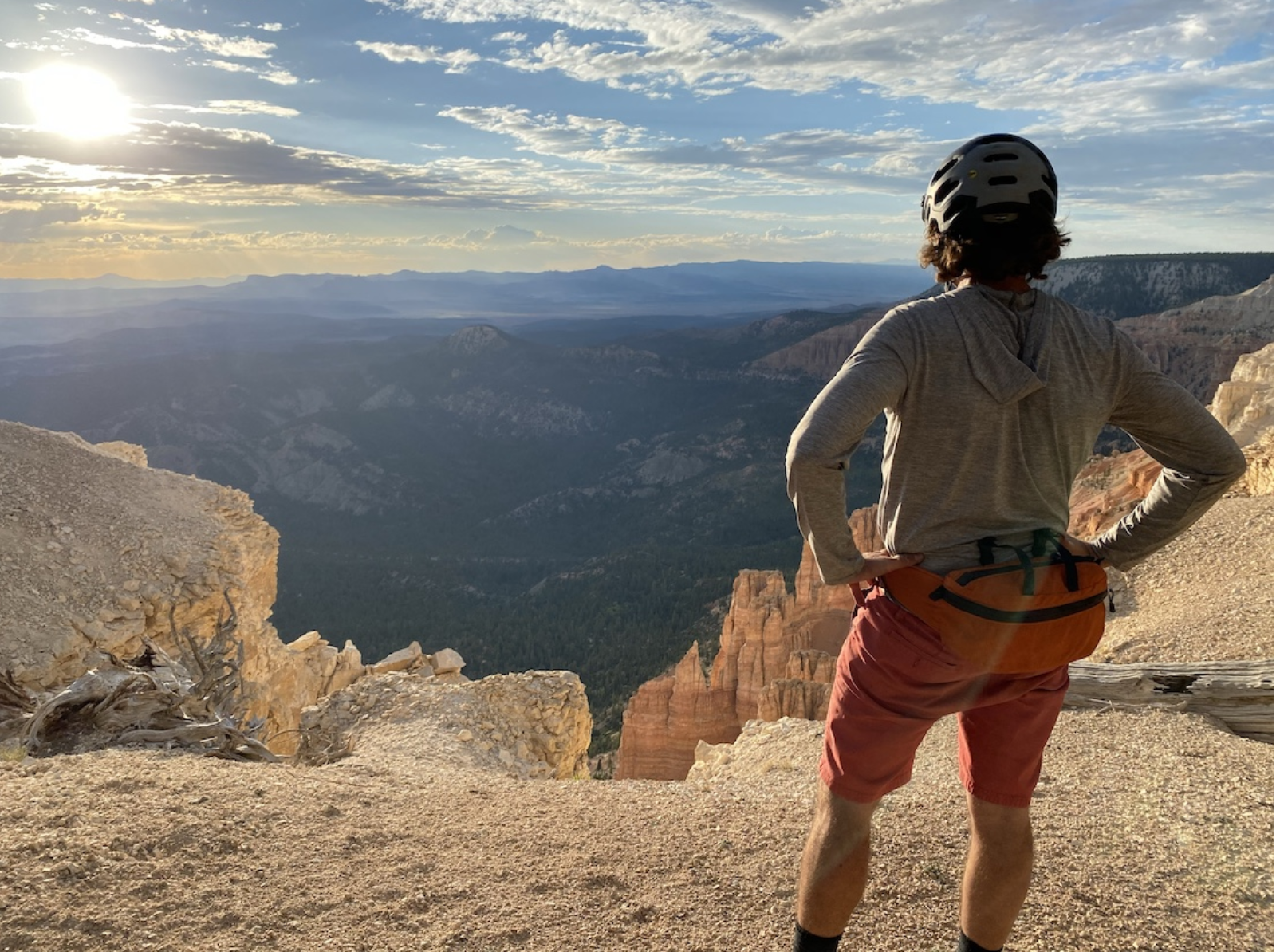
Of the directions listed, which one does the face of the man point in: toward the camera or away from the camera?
away from the camera

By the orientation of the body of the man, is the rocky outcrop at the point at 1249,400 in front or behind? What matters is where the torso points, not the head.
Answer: in front

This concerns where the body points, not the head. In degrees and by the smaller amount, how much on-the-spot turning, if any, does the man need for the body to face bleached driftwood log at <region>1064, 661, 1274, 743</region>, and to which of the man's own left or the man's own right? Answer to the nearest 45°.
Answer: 0° — they already face it

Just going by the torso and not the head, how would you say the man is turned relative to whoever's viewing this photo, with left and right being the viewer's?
facing away from the viewer

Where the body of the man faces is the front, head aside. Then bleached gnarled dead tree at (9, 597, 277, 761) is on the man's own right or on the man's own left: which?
on the man's own left

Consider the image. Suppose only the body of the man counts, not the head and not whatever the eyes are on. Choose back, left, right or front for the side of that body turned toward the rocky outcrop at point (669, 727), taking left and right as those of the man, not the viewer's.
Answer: front

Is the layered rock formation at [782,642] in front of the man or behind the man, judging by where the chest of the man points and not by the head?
in front

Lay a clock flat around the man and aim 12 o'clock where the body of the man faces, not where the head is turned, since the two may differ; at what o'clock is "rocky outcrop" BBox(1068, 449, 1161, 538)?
The rocky outcrop is roughly at 12 o'clock from the man.

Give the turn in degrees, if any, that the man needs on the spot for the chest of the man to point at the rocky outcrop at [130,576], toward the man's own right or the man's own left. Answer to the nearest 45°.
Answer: approximately 45° to the man's own left

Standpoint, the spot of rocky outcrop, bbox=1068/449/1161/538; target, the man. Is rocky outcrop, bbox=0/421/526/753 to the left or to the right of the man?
right
